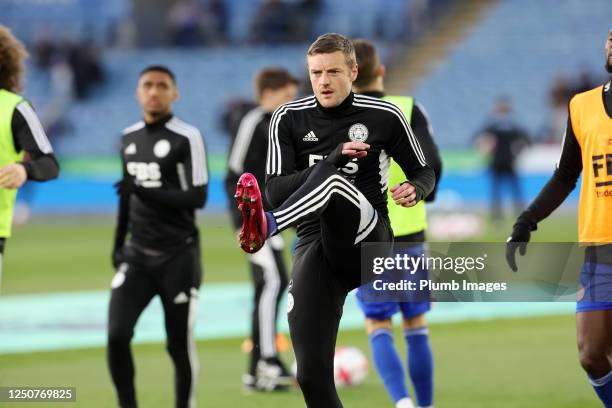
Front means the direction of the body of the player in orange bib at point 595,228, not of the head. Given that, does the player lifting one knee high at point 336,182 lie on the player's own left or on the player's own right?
on the player's own right

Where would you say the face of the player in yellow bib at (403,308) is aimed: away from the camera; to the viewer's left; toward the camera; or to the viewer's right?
away from the camera

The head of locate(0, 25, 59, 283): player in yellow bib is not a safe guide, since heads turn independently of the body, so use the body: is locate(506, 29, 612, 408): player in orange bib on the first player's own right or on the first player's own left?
on the first player's own left

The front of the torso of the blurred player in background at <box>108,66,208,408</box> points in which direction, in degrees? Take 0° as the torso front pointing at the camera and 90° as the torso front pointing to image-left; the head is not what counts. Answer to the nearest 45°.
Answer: approximately 45°

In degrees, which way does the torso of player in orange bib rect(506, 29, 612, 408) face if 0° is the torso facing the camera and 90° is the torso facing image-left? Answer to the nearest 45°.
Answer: approximately 0°
